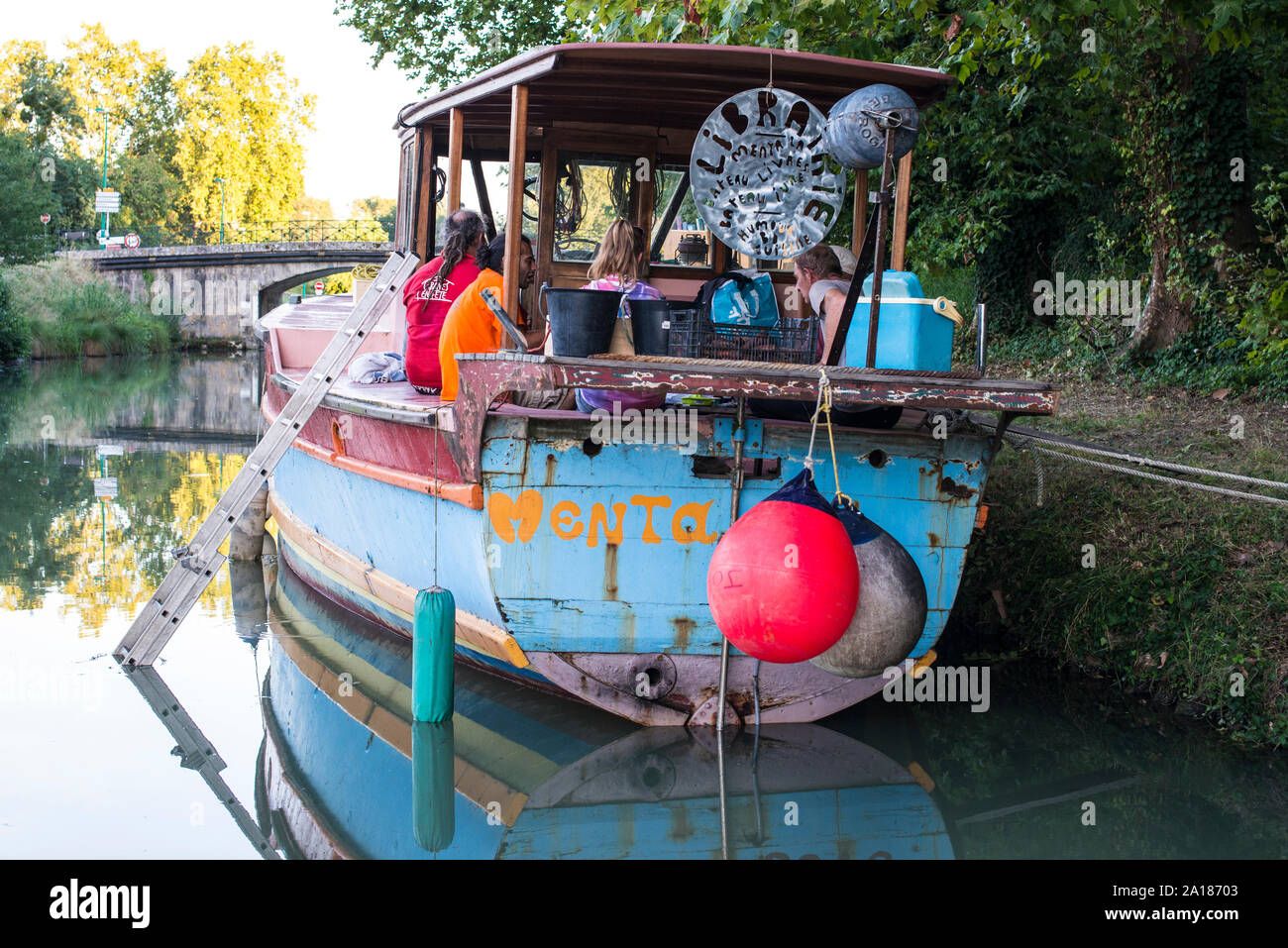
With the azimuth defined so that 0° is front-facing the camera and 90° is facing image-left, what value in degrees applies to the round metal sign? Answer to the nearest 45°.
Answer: approximately 0°

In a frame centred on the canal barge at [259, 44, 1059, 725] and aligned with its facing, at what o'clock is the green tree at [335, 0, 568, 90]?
The green tree is roughly at 1 o'clock from the canal barge.

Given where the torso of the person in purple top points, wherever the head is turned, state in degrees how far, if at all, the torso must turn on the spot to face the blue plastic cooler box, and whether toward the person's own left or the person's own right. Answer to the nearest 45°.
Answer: approximately 135° to the person's own right

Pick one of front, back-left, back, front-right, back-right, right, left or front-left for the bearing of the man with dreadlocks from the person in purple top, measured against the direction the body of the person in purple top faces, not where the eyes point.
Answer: front-left

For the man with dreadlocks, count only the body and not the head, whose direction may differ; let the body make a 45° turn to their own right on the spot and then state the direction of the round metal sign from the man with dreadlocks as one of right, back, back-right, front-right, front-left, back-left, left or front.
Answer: right

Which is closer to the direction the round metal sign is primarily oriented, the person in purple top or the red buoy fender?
the red buoy fender

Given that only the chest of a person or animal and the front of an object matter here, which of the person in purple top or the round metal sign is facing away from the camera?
the person in purple top

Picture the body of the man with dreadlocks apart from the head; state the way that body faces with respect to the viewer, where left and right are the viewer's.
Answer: facing away from the viewer

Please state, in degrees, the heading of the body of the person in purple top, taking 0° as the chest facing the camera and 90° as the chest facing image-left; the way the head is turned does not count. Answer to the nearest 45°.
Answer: approximately 180°
